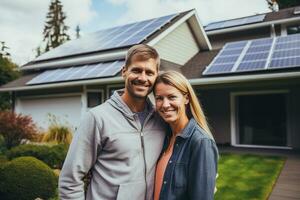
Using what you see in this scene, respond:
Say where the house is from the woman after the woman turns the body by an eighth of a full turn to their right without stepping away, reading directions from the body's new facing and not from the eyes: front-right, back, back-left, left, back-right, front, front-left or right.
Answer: right

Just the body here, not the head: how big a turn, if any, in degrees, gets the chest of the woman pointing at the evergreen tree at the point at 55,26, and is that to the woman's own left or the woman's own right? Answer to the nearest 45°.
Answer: approximately 90° to the woman's own right

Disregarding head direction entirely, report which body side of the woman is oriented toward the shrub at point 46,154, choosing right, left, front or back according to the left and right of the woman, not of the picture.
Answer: right

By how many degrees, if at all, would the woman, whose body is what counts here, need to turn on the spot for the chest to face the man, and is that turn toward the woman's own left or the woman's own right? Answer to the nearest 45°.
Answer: approximately 45° to the woman's own right

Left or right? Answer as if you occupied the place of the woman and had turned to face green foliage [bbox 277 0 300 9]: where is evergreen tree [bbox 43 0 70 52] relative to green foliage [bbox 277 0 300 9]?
left

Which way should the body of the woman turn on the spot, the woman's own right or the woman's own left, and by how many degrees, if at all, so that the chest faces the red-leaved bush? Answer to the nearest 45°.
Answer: approximately 90° to the woman's own right

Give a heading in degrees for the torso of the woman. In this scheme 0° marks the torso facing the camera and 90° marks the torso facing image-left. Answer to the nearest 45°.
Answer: approximately 45°

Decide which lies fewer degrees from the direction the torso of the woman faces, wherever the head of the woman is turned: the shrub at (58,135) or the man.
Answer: the man

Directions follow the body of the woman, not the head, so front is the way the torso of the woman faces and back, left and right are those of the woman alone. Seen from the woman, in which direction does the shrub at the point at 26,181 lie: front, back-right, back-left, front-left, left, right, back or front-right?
right
